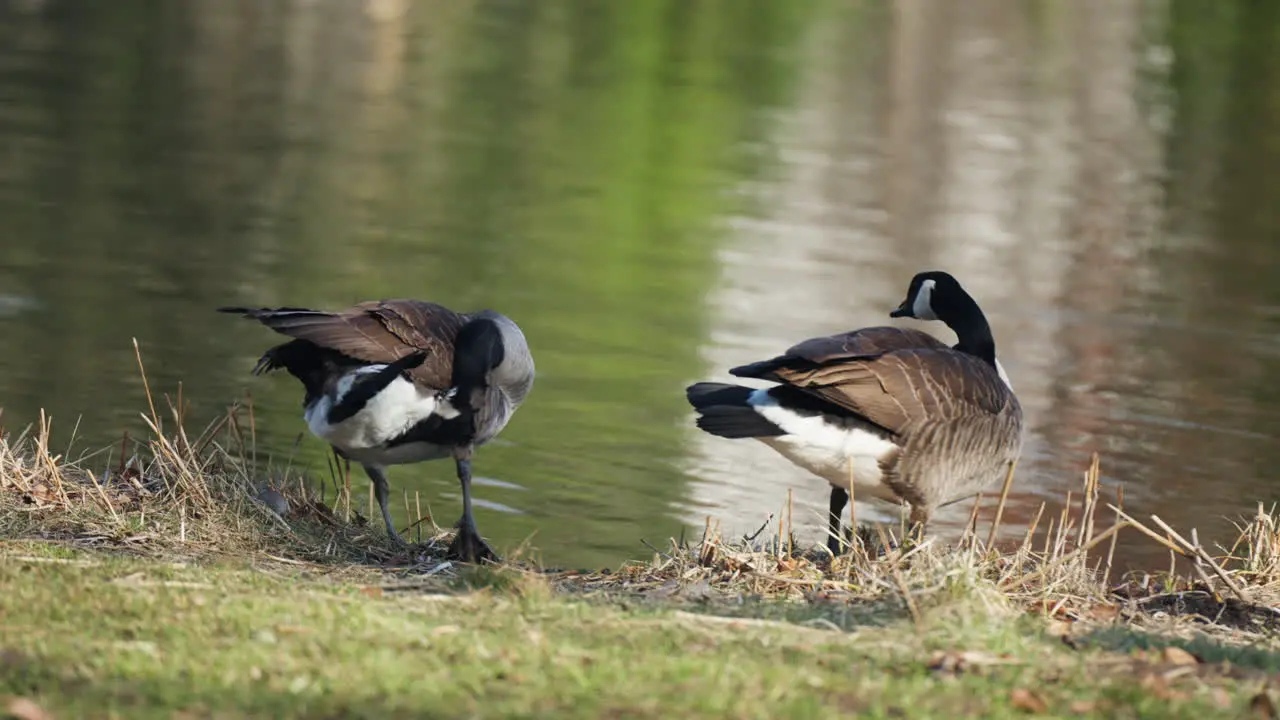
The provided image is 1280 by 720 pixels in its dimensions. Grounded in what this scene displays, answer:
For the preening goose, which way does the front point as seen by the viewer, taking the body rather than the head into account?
to the viewer's right

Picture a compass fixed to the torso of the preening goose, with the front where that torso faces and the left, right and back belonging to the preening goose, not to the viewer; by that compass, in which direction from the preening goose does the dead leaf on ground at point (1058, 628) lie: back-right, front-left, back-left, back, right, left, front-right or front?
front-right

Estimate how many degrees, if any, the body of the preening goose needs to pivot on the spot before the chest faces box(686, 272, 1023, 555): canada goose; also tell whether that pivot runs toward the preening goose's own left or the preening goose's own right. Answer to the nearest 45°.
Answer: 0° — it already faces it

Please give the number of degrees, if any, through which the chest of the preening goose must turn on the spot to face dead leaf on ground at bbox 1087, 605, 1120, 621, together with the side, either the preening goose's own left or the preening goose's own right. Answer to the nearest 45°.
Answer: approximately 45° to the preening goose's own right

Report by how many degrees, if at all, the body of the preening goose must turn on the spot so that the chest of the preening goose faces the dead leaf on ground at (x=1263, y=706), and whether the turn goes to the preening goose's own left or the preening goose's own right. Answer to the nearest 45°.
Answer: approximately 45° to the preening goose's own right

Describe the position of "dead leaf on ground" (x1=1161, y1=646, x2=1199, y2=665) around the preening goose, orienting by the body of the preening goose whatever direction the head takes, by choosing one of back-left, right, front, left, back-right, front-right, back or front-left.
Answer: front-right

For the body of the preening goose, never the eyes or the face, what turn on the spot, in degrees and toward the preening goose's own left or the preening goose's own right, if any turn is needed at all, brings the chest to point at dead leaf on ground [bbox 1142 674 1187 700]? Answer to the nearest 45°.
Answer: approximately 45° to the preening goose's own right

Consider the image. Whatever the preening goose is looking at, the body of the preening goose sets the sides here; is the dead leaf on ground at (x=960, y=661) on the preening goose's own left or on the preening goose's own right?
on the preening goose's own right
